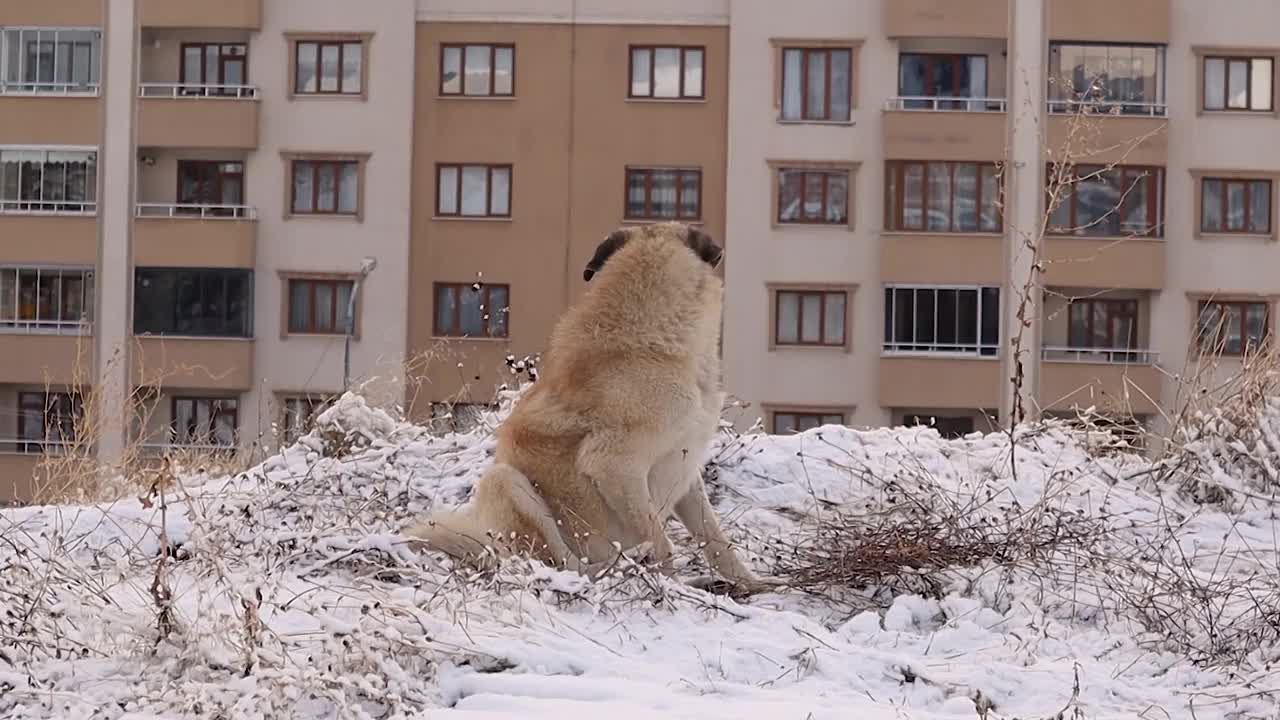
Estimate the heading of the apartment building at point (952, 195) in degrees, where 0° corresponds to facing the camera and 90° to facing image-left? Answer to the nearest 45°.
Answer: approximately 0°

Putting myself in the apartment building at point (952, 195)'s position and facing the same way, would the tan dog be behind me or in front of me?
in front
